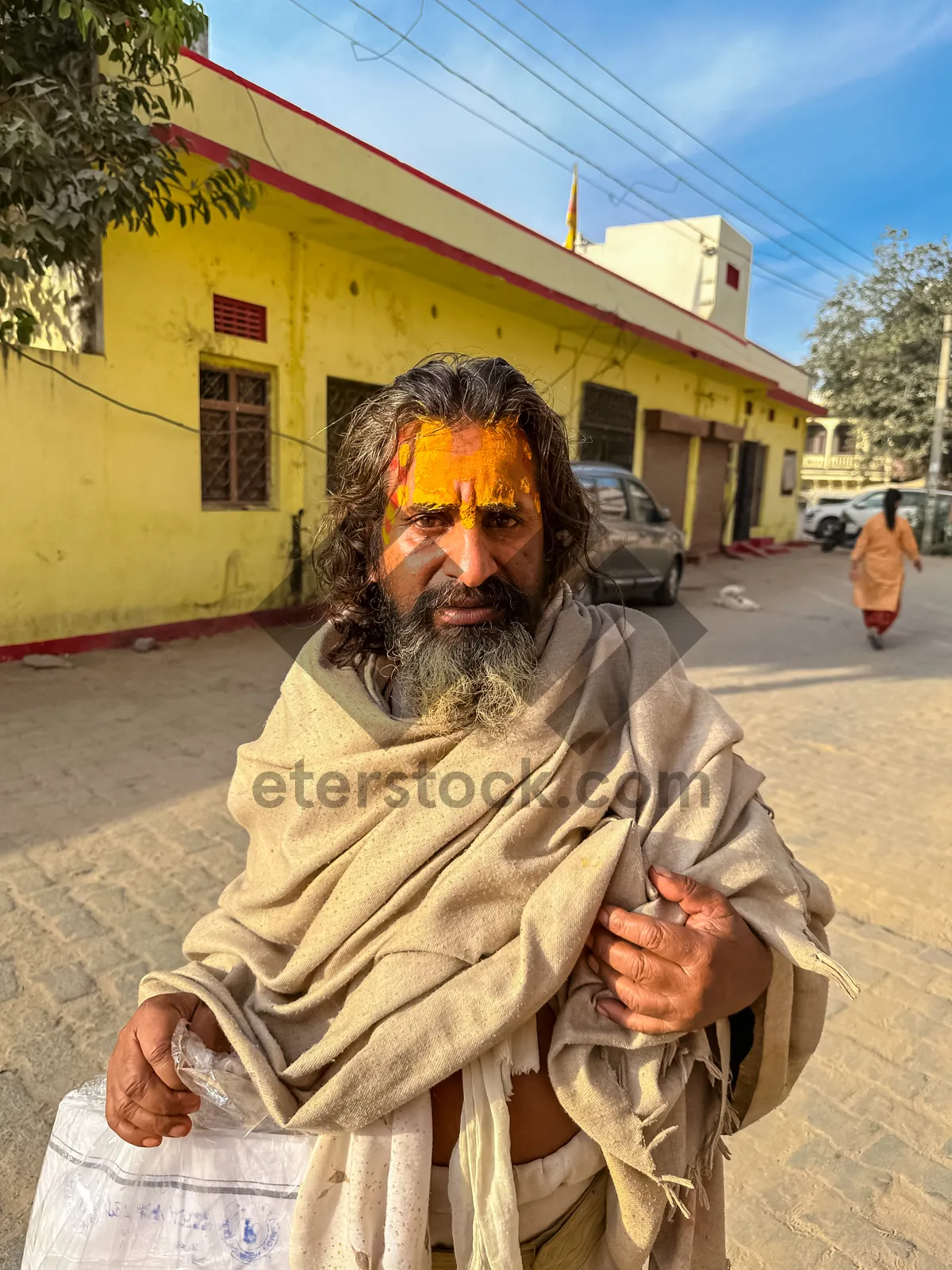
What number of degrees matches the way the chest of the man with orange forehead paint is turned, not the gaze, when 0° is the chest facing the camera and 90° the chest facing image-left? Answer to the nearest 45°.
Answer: approximately 0°

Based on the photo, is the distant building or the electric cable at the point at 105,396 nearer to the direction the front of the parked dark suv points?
the distant building

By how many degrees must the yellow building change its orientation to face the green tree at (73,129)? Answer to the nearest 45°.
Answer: approximately 45° to its right

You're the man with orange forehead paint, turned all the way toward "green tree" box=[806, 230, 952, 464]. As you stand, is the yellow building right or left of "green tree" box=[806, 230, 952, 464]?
left

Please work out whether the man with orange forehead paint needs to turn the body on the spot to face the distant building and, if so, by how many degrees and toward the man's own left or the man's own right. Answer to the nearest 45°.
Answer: approximately 180°

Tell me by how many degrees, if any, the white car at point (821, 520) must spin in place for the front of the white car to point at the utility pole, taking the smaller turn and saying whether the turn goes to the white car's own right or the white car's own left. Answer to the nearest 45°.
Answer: approximately 135° to the white car's own left

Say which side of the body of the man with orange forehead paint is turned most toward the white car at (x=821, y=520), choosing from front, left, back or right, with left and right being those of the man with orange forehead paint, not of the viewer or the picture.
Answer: back

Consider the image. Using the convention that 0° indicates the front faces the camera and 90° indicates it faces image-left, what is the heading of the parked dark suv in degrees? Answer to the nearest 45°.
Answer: approximately 225°
